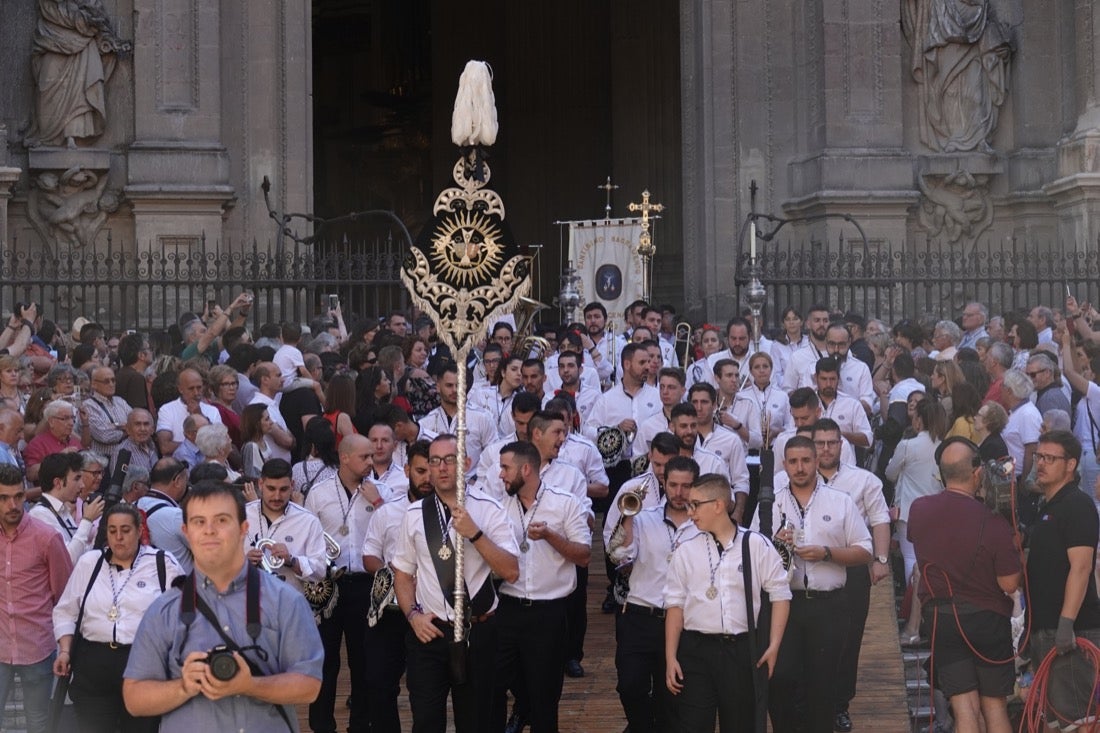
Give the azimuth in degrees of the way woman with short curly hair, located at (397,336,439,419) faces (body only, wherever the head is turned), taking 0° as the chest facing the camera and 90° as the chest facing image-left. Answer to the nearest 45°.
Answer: approximately 315°

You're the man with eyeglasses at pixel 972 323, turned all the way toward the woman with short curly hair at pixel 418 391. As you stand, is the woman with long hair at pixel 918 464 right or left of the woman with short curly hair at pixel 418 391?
left

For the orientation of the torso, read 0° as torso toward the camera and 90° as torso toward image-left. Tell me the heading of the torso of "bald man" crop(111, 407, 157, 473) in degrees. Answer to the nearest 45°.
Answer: approximately 315°

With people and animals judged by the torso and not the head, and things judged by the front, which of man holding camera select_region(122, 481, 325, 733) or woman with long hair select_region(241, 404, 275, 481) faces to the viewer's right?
the woman with long hair

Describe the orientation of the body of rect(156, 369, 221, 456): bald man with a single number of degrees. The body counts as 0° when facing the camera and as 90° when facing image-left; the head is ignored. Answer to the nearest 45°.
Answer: approximately 315°

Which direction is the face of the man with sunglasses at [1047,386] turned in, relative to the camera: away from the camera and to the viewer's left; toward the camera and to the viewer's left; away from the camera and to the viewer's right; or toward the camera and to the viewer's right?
toward the camera and to the viewer's left

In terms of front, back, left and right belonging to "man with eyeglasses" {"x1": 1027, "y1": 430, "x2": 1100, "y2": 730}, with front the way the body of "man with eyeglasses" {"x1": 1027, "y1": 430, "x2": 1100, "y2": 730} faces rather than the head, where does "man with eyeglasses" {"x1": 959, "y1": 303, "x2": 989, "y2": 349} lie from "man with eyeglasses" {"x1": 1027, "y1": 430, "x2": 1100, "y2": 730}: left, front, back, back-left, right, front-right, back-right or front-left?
back-right
